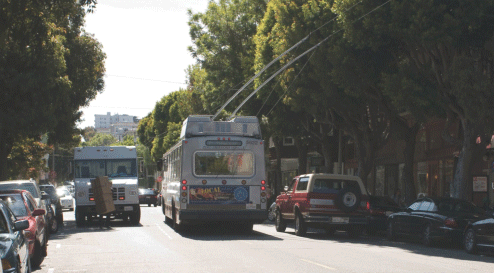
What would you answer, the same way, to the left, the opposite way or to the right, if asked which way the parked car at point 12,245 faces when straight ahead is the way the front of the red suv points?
the opposite way

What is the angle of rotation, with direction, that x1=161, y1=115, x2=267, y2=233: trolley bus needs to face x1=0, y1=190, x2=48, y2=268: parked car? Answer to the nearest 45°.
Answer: approximately 135° to its left

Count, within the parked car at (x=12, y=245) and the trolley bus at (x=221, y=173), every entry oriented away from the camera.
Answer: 1

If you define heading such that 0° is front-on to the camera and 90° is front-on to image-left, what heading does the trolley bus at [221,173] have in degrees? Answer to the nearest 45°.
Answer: approximately 180°

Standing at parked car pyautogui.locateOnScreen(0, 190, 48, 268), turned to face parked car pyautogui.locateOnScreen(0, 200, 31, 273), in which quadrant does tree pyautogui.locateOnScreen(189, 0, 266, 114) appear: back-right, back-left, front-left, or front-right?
back-left

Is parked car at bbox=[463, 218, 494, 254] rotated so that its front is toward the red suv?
yes

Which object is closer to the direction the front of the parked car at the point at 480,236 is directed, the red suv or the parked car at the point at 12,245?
the red suv

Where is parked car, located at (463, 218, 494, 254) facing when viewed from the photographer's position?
facing away from the viewer and to the left of the viewer

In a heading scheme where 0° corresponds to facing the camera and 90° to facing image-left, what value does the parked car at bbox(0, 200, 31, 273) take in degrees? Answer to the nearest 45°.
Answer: approximately 0°

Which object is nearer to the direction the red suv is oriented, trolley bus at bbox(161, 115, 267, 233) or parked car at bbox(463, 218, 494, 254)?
the trolley bus

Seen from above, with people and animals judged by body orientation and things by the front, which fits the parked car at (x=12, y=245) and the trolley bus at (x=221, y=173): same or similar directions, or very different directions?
very different directions

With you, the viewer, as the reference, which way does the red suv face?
facing away from the viewer and to the left of the viewer

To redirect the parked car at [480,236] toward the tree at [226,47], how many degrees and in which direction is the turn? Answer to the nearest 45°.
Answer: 0° — it already faces it

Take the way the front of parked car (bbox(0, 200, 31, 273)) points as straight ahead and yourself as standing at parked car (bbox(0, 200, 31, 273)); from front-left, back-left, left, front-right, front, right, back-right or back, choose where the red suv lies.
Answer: back-left

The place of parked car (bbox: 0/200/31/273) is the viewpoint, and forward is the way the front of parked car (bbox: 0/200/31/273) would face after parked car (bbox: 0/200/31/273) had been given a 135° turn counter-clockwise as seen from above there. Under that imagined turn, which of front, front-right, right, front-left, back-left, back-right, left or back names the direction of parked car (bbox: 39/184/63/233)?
front-left

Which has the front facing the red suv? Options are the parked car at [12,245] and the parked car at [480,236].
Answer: the parked car at [480,236]

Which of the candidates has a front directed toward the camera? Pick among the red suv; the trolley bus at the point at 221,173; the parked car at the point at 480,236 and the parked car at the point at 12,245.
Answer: the parked car at the point at 12,245

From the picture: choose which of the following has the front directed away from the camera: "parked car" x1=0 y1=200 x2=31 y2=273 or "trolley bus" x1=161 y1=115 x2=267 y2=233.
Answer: the trolley bus

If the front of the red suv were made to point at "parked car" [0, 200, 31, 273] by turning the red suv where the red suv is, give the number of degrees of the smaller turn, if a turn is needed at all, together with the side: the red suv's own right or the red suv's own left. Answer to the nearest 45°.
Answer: approximately 135° to the red suv's own left
